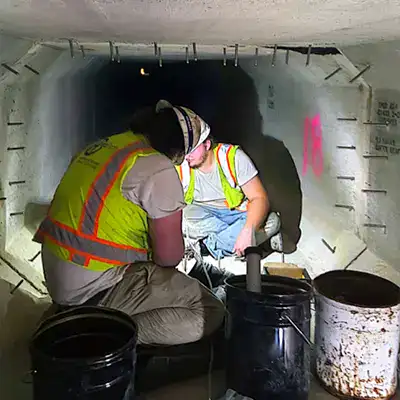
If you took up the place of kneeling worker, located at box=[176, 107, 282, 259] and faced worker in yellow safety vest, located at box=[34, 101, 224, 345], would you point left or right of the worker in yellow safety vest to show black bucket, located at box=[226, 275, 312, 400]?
left

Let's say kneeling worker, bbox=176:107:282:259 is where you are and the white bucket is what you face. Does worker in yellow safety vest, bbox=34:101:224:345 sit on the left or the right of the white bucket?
right

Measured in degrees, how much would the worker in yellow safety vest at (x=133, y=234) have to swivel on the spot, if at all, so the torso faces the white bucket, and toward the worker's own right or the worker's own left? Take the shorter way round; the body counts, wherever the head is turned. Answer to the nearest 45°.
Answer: approximately 45° to the worker's own right

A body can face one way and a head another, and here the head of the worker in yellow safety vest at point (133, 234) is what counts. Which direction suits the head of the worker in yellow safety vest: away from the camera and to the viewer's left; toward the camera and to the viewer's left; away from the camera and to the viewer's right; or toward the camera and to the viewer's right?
away from the camera and to the viewer's right

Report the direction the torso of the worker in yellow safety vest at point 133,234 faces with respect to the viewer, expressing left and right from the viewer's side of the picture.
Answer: facing away from the viewer and to the right of the viewer

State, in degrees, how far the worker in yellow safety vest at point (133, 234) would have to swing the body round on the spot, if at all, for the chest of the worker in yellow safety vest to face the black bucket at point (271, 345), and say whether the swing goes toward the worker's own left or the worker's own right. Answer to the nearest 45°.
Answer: approximately 90° to the worker's own right

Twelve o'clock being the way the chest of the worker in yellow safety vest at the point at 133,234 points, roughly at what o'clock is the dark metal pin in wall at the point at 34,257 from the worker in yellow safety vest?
The dark metal pin in wall is roughly at 9 o'clock from the worker in yellow safety vest.
